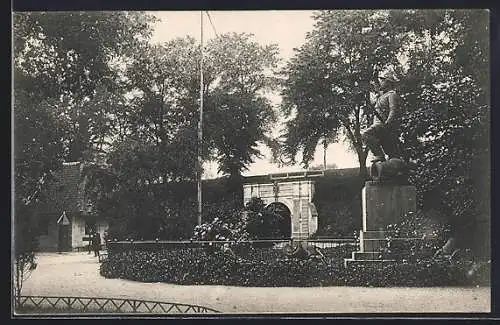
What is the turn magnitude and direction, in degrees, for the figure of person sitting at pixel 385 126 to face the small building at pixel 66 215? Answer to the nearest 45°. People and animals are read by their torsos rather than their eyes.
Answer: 0° — it already faces it

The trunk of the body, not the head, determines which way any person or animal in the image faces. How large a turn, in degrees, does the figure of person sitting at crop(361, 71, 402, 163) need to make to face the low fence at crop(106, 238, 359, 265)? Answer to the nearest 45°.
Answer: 0° — it already faces it

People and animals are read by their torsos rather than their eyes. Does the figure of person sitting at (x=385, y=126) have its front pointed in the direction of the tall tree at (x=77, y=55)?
yes

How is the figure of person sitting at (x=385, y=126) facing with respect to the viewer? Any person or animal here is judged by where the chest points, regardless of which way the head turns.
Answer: to the viewer's left

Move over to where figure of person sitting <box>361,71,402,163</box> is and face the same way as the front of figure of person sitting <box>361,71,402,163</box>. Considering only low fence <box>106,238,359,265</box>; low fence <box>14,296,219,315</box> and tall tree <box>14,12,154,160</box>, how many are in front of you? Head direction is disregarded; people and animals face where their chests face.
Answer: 3
